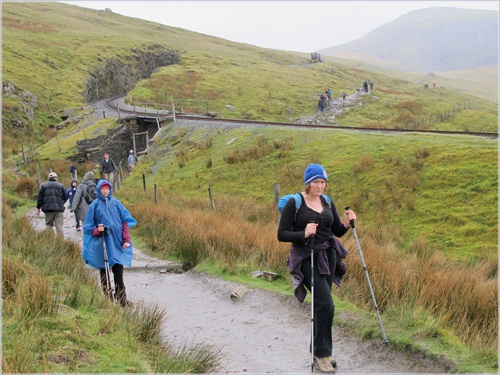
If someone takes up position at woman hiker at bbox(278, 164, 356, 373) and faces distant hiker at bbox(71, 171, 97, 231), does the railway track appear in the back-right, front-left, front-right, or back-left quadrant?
front-right

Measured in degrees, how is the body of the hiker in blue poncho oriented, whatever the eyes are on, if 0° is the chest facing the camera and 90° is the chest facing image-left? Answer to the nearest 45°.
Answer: approximately 0°

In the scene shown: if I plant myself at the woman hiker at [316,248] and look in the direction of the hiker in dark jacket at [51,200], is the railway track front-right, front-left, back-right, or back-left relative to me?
front-right

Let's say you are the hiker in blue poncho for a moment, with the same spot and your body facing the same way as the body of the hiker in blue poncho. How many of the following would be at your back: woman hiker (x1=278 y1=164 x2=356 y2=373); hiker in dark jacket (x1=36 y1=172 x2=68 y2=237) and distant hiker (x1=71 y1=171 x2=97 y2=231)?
2

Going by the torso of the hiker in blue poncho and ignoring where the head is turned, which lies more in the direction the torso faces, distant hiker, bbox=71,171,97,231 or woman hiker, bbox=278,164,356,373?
the woman hiker

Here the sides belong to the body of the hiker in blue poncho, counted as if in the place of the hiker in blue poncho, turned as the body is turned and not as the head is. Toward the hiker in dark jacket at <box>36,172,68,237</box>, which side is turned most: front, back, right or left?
back
